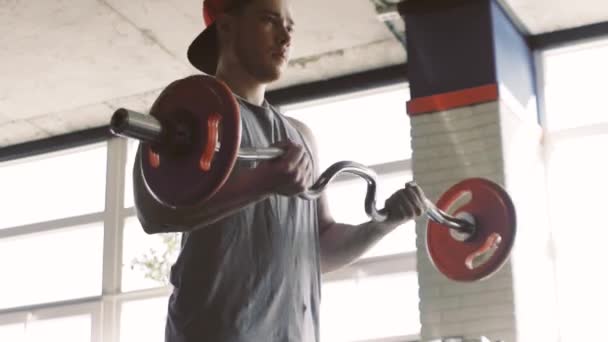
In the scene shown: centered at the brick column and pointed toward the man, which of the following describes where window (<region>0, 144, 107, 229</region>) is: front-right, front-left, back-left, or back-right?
back-right

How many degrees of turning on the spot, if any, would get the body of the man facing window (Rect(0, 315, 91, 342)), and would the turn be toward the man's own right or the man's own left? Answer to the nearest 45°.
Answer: approximately 135° to the man's own left

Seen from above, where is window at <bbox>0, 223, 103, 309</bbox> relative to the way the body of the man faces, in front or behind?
behind

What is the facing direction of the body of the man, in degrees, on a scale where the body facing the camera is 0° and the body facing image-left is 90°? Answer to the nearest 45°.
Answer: approximately 315°

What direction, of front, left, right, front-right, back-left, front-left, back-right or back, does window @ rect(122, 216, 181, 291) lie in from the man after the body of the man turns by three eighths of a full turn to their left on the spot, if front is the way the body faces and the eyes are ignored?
front

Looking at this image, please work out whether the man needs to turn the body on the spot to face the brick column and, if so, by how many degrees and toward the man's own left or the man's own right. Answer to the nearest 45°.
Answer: approximately 135° to the man's own left
